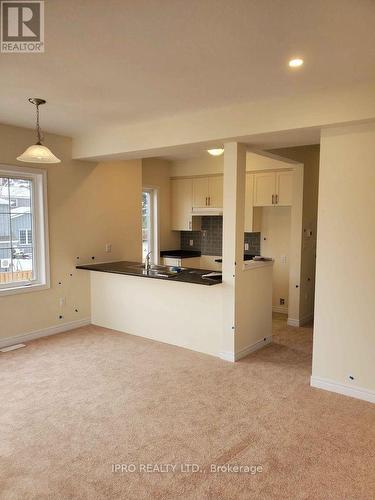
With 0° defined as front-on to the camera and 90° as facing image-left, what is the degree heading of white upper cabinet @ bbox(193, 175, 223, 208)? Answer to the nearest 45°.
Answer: approximately 0°

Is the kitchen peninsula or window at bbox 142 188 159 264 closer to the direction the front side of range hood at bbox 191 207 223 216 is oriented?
the kitchen peninsula

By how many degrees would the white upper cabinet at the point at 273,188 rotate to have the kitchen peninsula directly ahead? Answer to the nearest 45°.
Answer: approximately 45° to its right

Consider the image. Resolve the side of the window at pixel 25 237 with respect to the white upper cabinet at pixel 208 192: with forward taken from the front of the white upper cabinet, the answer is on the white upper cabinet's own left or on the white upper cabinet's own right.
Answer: on the white upper cabinet's own right

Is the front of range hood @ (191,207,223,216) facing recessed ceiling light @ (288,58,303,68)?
yes

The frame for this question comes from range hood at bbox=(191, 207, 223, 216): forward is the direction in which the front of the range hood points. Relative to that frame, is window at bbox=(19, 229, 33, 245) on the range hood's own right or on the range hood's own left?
on the range hood's own right

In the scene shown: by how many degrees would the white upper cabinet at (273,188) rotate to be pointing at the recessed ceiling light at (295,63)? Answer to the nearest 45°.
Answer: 0° — it already faces it

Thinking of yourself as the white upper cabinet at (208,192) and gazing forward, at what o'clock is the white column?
The white column is roughly at 12 o'clock from the white upper cabinet.
